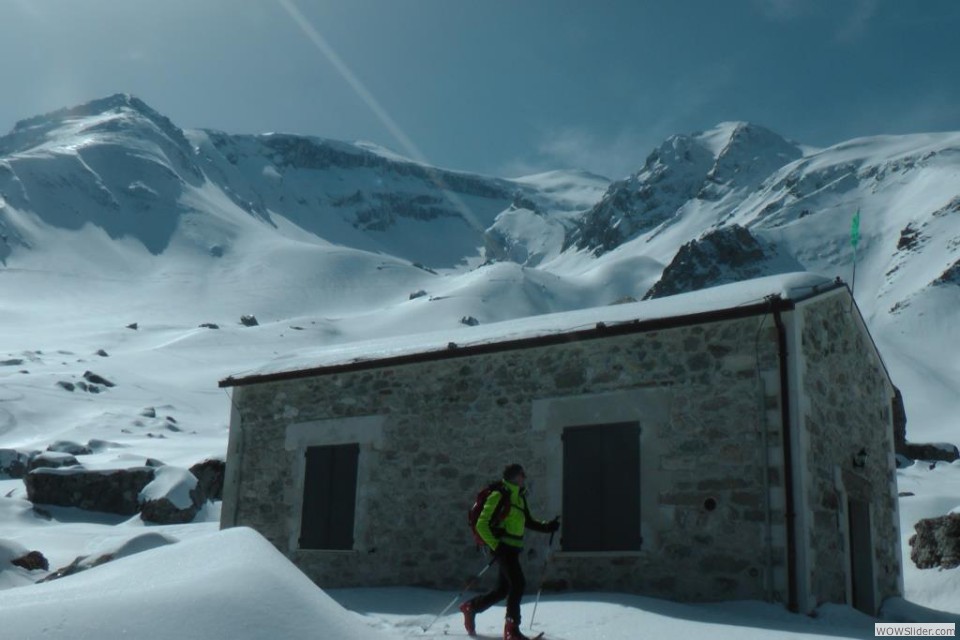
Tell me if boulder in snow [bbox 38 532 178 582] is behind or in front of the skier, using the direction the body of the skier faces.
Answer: behind

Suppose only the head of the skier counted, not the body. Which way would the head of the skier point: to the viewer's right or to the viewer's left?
to the viewer's right

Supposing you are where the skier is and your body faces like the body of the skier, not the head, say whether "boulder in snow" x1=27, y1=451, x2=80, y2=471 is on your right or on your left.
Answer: on your left

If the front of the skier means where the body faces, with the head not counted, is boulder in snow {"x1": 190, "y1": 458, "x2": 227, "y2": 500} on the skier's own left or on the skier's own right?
on the skier's own left

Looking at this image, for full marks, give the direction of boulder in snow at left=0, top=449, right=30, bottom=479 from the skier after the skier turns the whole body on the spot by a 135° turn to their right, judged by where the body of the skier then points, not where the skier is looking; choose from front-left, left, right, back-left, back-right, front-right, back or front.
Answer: right

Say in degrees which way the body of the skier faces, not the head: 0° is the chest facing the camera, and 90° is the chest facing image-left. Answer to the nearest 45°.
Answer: approximately 270°

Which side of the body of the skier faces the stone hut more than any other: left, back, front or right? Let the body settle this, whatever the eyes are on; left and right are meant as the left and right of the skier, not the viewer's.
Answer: left

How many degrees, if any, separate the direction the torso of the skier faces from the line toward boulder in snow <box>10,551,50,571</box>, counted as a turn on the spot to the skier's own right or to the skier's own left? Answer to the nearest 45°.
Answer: approximately 135° to the skier's own left

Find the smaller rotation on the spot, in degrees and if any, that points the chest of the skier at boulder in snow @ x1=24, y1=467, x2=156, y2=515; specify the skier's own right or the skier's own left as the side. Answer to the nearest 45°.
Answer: approximately 135° to the skier's own left

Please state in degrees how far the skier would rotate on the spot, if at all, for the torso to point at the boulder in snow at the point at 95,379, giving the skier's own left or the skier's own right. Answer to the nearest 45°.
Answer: approximately 135° to the skier's own left
